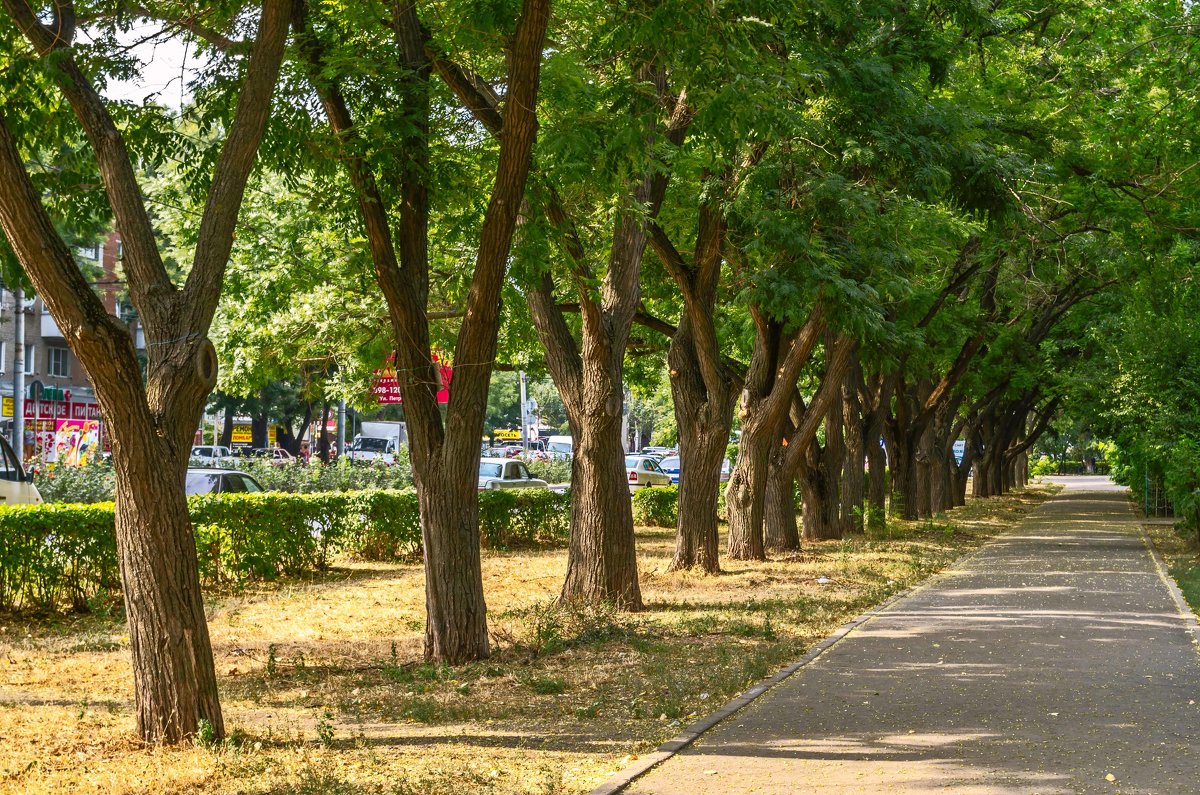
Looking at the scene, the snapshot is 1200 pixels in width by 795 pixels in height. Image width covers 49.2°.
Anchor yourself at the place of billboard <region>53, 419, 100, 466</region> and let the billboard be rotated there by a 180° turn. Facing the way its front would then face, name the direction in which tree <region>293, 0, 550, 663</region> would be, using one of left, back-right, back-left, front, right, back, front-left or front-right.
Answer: back

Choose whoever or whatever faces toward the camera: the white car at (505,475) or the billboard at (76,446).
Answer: the billboard

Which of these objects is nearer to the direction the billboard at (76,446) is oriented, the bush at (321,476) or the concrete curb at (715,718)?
the concrete curb

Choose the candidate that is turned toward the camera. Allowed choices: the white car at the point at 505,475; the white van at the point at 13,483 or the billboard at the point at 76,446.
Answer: the billboard

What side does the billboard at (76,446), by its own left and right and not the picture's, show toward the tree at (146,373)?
front

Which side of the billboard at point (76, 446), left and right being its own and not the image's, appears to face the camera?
front
